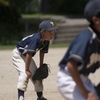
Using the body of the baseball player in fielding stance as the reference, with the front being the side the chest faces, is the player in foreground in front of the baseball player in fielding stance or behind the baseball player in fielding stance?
in front

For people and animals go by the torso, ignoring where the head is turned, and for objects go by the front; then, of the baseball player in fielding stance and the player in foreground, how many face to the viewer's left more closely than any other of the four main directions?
0

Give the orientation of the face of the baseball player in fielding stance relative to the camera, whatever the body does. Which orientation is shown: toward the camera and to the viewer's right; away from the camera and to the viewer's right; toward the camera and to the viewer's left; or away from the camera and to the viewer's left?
toward the camera and to the viewer's right
